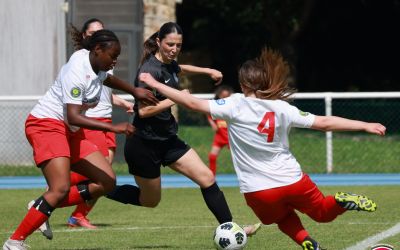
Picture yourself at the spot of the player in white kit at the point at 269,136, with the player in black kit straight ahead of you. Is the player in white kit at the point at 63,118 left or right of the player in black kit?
left

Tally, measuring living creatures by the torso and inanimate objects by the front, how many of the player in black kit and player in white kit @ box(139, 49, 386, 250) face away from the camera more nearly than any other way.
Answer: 1

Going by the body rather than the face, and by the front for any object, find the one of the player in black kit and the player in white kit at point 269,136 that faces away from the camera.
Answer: the player in white kit

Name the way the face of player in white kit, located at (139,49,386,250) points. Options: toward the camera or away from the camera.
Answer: away from the camera

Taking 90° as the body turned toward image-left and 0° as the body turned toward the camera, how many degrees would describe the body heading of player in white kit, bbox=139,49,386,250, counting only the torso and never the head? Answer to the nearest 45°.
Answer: approximately 180°
